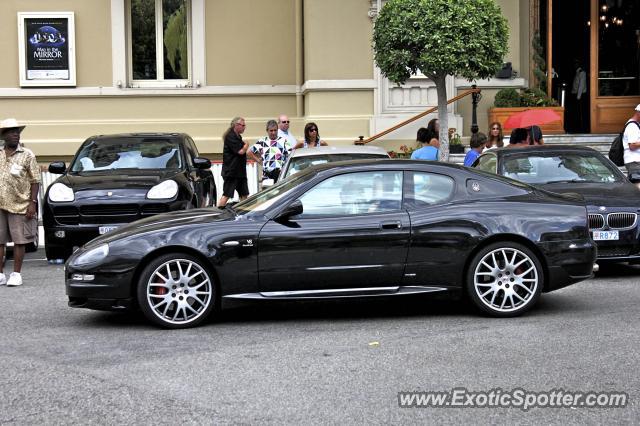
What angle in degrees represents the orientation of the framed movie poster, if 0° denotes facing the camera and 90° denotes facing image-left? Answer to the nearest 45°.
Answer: approximately 0°

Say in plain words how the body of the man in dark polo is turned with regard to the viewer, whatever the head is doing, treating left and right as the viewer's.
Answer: facing to the right of the viewer

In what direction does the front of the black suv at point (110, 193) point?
toward the camera

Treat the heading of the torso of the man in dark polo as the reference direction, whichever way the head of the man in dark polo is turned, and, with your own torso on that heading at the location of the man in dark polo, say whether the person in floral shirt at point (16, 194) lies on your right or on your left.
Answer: on your right

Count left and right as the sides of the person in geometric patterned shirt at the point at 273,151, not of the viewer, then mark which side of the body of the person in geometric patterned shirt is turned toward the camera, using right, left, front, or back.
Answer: front

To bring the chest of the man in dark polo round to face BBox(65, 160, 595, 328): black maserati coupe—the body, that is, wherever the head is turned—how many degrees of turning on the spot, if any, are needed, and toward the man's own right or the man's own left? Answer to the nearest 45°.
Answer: approximately 90° to the man's own right

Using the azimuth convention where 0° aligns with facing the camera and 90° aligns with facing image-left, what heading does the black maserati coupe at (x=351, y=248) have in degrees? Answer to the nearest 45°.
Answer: approximately 90°

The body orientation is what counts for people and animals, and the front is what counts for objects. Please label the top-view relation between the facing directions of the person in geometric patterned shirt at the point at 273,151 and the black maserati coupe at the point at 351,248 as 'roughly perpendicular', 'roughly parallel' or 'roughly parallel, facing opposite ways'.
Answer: roughly perpendicular

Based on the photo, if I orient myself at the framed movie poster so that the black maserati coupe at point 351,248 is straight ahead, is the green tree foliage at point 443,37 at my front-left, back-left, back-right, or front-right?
front-left

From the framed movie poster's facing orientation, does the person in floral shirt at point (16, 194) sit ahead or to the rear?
ahead

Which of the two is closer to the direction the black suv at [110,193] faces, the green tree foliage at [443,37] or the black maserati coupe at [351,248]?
the black maserati coupe

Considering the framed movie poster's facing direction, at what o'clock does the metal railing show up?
The metal railing is roughly at 10 o'clock from the framed movie poster.

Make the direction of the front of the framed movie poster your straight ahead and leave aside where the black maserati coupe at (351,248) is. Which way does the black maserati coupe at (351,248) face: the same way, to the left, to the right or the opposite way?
to the right

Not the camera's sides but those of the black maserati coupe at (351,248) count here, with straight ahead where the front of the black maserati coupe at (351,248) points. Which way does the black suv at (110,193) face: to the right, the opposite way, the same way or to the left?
to the left
